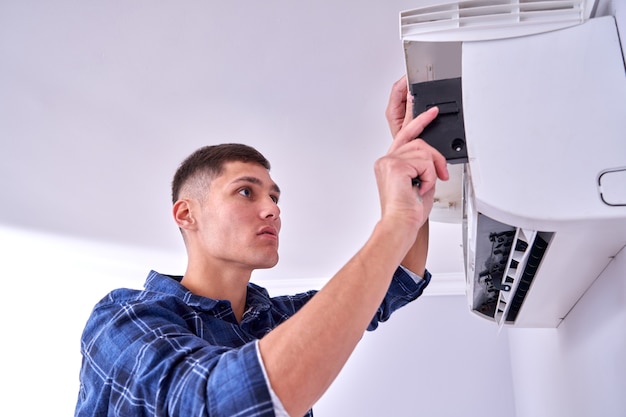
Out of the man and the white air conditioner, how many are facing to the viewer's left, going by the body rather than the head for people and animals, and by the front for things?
1

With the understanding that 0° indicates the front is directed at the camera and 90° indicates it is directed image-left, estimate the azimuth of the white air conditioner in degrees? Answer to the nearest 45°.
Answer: approximately 90°

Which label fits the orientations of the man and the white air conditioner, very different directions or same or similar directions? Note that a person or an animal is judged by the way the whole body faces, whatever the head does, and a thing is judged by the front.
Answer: very different directions

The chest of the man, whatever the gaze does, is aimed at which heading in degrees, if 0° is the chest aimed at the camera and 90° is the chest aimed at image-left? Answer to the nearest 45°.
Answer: approximately 315°
